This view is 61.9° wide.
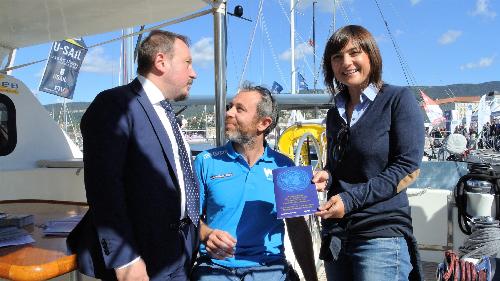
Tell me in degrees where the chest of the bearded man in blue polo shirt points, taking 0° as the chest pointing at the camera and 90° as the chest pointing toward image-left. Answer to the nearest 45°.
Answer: approximately 0°

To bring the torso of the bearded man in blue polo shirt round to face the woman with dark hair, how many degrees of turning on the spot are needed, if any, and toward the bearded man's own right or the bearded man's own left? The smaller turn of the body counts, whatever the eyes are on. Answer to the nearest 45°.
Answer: approximately 45° to the bearded man's own left

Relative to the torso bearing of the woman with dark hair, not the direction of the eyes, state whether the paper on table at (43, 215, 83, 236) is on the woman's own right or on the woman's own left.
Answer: on the woman's own right

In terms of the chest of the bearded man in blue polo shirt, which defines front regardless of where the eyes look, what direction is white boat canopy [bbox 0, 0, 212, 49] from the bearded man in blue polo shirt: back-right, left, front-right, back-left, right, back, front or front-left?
back-right

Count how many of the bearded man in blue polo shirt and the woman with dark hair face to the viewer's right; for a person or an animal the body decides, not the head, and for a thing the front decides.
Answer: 0

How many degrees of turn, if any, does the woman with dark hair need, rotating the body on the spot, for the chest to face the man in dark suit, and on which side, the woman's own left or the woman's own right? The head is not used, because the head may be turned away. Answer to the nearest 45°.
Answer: approximately 45° to the woman's own right

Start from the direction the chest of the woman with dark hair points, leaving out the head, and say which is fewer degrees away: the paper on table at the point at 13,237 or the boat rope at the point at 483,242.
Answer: the paper on table

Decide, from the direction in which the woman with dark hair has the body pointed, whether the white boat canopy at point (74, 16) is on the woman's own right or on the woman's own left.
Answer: on the woman's own right

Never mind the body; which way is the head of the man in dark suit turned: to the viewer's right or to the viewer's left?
to the viewer's right

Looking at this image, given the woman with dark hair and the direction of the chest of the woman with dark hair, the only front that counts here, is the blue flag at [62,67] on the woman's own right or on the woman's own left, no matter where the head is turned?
on the woman's own right

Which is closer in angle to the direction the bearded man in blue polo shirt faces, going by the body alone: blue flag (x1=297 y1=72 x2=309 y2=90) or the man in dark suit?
the man in dark suit

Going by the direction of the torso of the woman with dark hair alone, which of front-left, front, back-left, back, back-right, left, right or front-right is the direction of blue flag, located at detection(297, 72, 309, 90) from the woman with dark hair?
back-right
